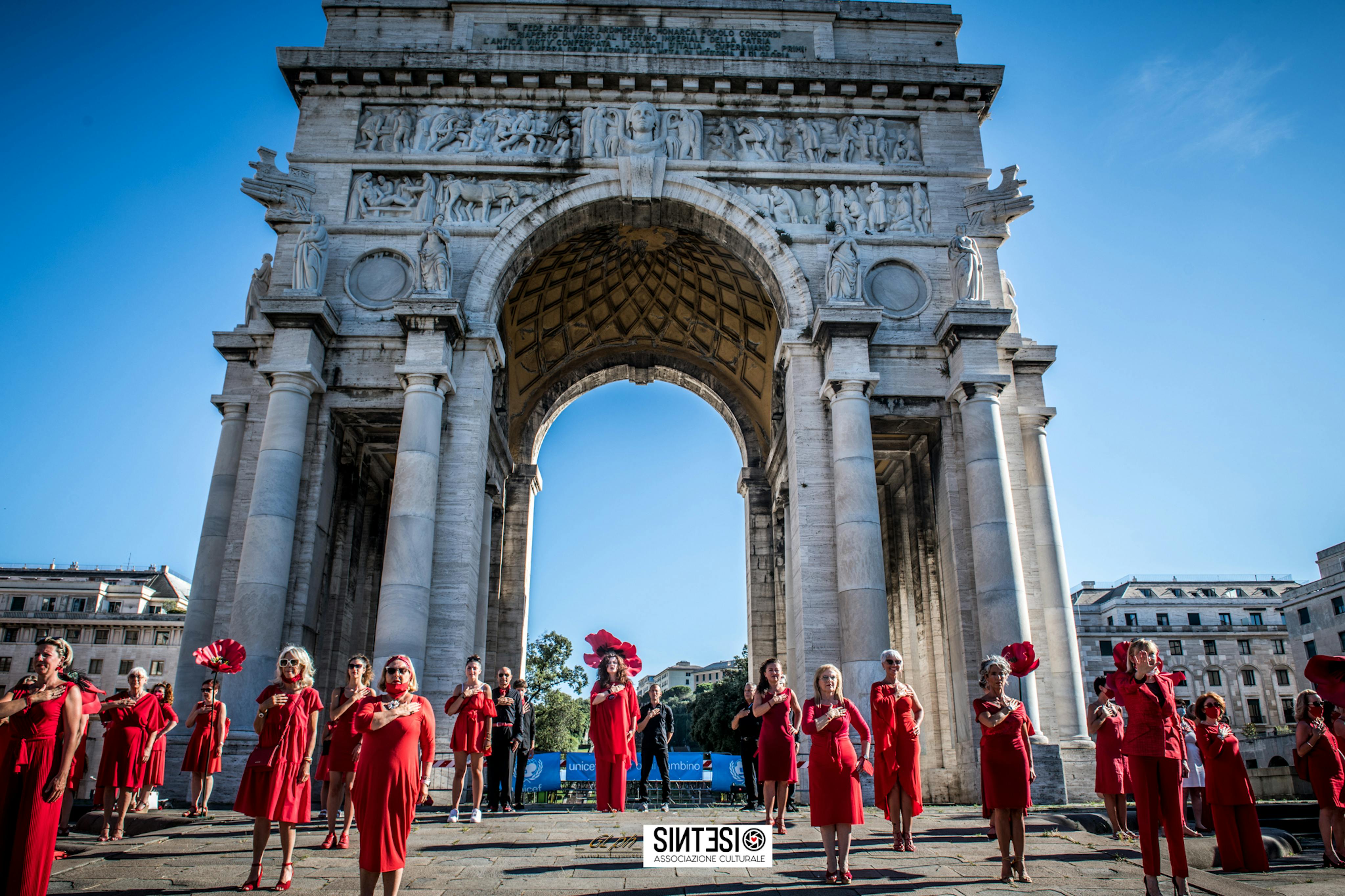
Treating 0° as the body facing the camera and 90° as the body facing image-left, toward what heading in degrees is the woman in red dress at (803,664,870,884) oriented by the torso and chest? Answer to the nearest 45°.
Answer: approximately 0°

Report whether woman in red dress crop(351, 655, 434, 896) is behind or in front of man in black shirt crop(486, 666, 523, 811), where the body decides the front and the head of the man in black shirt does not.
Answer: in front

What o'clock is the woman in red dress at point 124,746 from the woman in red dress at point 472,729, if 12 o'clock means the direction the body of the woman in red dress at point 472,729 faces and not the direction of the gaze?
the woman in red dress at point 124,746 is roughly at 3 o'clock from the woman in red dress at point 472,729.

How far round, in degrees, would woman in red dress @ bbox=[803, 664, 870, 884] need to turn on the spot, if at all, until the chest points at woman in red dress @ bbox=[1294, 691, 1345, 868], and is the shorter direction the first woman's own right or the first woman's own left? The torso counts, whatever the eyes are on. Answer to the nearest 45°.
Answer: approximately 135° to the first woman's own left

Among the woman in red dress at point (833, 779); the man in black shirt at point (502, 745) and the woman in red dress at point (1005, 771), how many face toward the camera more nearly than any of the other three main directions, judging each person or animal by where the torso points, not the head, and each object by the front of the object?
3

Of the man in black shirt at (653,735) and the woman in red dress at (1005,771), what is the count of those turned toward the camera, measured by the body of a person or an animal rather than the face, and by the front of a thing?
2
